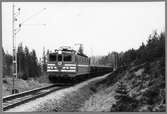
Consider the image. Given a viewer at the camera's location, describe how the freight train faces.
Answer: facing the viewer and to the left of the viewer

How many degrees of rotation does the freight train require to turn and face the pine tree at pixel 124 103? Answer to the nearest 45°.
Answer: approximately 45° to its left
